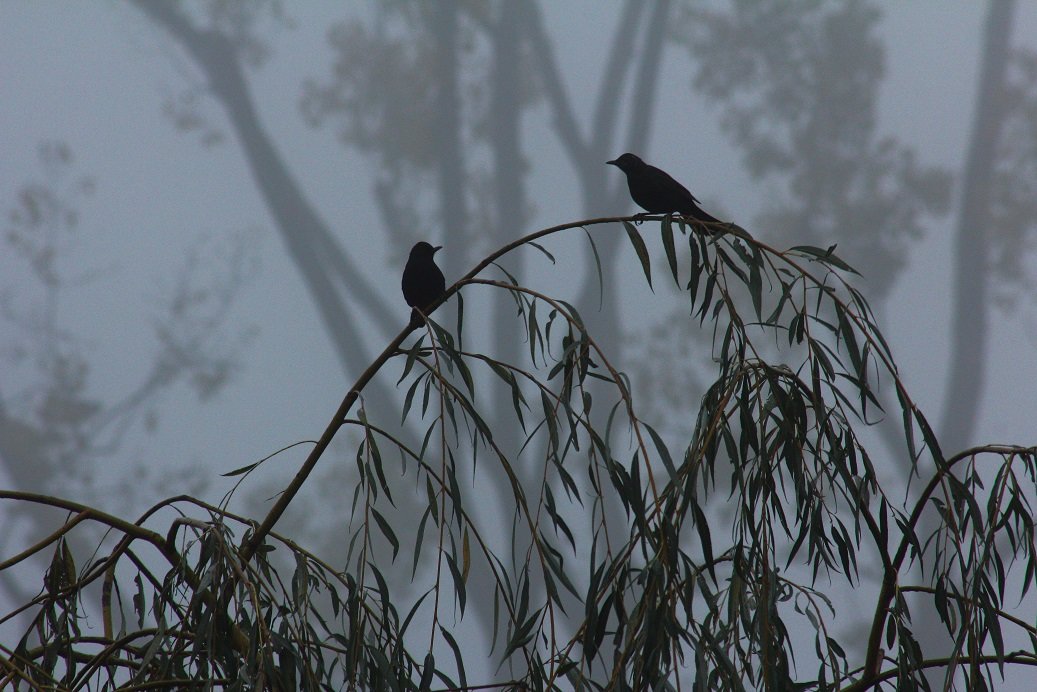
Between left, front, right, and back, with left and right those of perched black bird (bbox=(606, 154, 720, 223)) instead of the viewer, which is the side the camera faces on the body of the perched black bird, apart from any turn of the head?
left

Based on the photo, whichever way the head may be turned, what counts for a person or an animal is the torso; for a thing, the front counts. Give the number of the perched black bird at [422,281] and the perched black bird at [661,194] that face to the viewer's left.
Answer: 1

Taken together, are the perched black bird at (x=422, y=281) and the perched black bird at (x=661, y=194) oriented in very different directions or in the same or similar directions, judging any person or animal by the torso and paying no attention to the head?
very different directions
